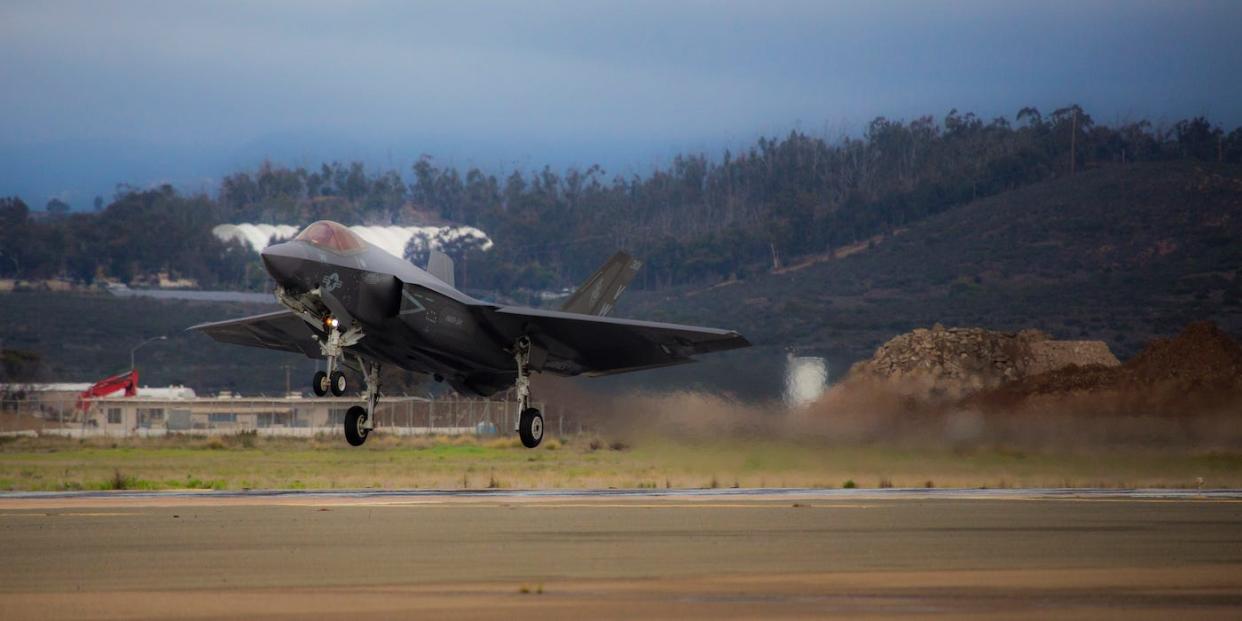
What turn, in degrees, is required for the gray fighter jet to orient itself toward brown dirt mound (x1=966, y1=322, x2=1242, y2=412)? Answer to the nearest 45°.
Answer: approximately 180°

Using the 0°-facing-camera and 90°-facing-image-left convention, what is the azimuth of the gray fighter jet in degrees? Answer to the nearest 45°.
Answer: approximately 45°

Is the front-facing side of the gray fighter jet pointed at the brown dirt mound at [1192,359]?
no
